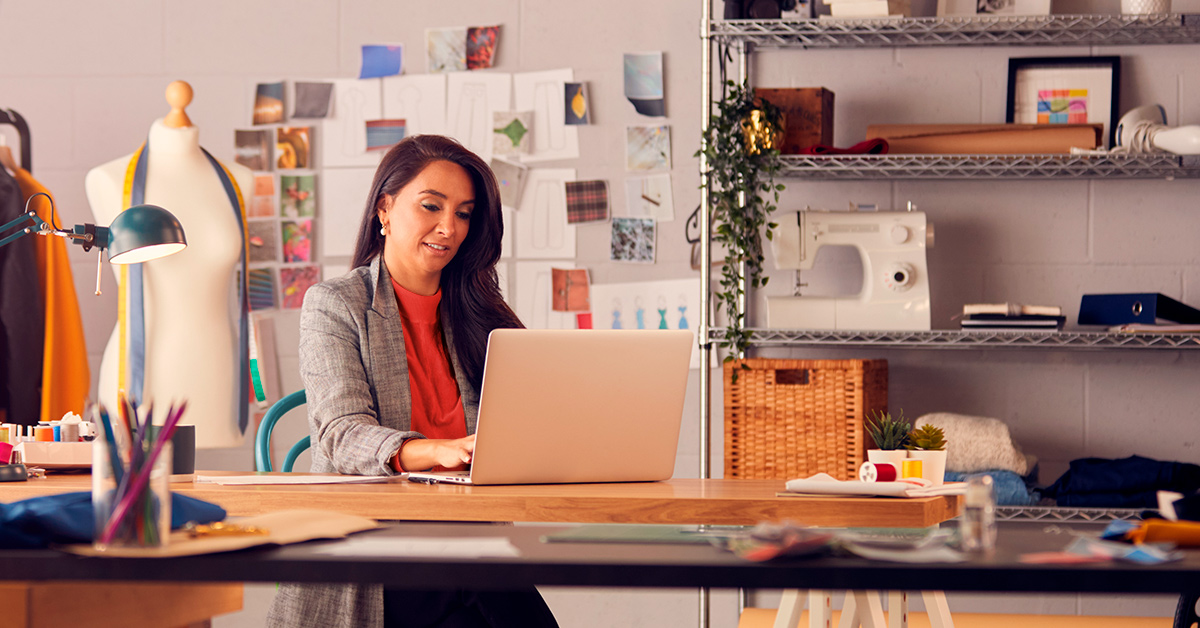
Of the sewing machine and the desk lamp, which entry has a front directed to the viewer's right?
the desk lamp

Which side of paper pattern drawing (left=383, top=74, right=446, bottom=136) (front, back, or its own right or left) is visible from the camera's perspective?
front

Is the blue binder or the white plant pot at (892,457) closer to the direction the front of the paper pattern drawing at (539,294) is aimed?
the white plant pot

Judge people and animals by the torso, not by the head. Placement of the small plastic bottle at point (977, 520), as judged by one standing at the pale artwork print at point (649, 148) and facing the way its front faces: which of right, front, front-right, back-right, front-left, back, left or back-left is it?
front

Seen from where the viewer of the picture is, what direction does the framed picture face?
facing the viewer

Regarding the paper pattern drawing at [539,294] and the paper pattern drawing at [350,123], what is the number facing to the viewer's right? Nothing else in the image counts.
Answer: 0

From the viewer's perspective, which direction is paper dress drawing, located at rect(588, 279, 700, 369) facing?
toward the camera

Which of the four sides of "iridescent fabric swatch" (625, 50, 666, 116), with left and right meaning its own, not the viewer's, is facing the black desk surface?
front

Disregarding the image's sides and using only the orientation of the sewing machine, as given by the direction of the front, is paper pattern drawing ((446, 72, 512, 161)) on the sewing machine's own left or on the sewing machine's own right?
on the sewing machine's own right

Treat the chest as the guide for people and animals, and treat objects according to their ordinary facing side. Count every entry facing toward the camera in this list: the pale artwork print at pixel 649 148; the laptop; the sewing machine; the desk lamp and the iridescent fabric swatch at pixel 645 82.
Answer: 3

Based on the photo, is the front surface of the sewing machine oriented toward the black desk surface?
yes

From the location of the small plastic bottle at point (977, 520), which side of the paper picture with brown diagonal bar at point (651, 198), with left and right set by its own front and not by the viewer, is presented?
front

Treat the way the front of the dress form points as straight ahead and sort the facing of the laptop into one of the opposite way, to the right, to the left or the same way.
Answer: the opposite way
